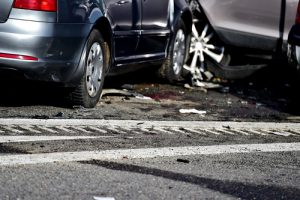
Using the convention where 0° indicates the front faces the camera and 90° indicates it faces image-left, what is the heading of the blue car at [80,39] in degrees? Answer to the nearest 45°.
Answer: approximately 225°

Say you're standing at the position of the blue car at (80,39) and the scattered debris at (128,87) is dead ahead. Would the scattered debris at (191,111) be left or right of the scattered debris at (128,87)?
right

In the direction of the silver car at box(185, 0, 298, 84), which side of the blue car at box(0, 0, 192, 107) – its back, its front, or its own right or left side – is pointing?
front
